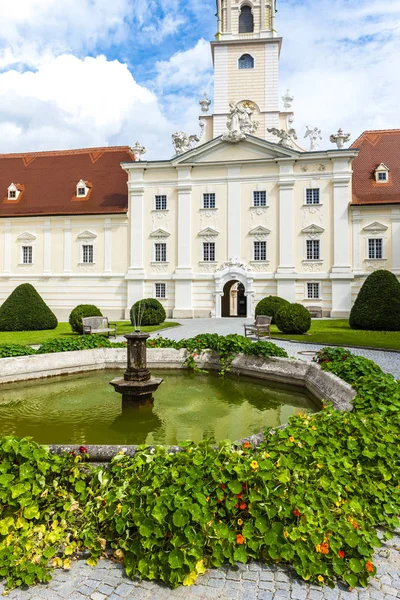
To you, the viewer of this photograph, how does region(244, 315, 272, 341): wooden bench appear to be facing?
facing the viewer and to the left of the viewer

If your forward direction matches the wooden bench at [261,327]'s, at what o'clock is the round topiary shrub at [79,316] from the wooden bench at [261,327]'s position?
The round topiary shrub is roughly at 2 o'clock from the wooden bench.

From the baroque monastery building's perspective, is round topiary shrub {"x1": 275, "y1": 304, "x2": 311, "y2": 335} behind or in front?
in front

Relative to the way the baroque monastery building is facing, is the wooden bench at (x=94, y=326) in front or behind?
in front

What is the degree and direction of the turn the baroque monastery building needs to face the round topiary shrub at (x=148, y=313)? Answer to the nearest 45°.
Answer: approximately 45° to its right

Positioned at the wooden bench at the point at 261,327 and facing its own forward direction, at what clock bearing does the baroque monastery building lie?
The baroque monastery building is roughly at 4 o'clock from the wooden bench.

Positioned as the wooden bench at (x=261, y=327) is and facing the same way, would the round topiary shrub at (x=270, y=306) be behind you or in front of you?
behind

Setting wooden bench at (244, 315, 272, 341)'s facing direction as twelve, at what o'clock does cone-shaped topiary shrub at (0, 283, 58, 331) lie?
The cone-shaped topiary shrub is roughly at 2 o'clock from the wooden bench.

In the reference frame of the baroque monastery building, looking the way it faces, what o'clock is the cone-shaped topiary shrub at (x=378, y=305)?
The cone-shaped topiary shrub is roughly at 11 o'clock from the baroque monastery building.

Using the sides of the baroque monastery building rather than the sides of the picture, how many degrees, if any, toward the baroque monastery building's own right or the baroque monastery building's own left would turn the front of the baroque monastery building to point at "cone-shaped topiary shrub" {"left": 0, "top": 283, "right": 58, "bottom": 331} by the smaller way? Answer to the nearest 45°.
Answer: approximately 45° to the baroque monastery building's own right

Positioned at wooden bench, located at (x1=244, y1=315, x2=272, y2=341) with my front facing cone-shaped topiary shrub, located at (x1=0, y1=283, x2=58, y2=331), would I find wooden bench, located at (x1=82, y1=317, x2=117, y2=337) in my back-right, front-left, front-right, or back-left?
front-left

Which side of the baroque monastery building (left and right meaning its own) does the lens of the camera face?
front

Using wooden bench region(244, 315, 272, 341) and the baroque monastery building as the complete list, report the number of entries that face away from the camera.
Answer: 0
